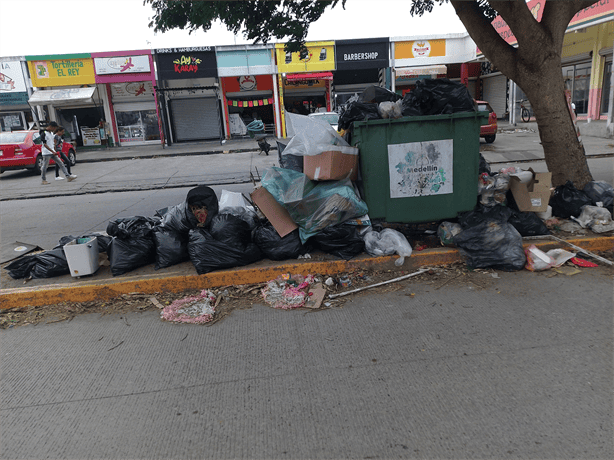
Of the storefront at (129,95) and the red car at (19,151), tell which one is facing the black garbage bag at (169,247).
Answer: the storefront

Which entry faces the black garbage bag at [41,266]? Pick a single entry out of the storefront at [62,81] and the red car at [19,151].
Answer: the storefront

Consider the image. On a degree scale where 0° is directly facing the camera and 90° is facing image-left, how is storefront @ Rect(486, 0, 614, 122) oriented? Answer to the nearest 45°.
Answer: approximately 45°

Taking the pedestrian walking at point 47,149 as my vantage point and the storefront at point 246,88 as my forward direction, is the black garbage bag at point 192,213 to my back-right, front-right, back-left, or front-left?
back-right

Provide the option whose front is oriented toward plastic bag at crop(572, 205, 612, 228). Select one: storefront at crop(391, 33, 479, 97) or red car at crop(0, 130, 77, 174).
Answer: the storefront

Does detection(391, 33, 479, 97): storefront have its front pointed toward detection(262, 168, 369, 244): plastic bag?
yes

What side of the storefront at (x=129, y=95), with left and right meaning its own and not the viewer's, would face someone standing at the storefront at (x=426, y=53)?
left
